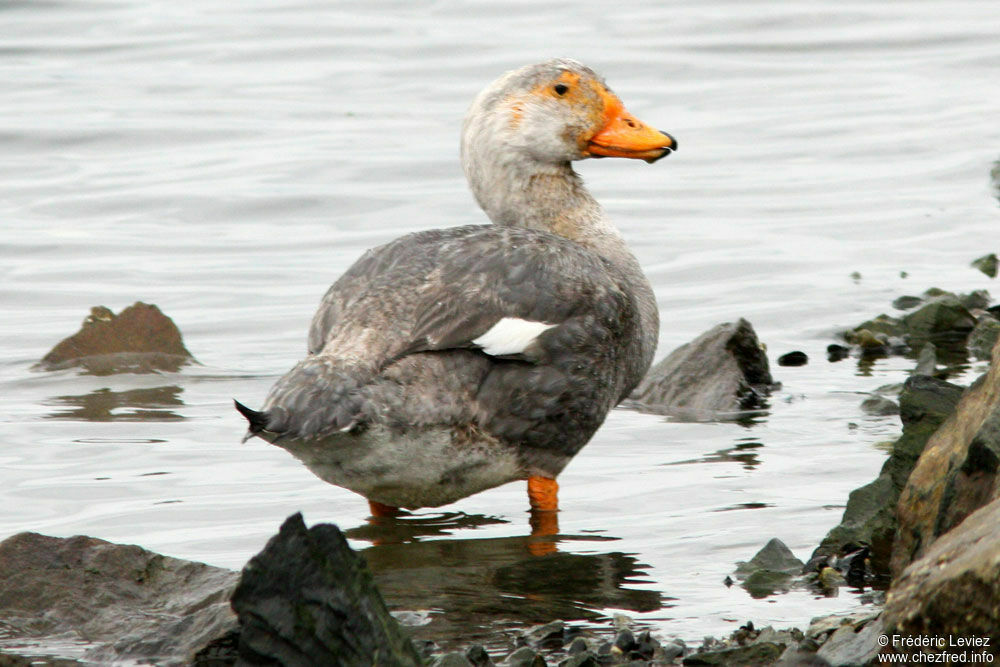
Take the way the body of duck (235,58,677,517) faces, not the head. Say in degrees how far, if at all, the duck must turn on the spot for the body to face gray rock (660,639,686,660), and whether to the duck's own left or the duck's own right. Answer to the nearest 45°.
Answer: approximately 90° to the duck's own right

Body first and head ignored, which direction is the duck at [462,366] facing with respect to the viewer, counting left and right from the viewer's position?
facing away from the viewer and to the right of the viewer

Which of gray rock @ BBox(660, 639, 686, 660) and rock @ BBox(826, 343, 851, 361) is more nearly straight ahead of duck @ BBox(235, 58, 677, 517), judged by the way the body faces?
the rock

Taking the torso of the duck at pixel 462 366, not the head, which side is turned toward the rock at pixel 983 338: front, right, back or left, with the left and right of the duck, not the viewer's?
front

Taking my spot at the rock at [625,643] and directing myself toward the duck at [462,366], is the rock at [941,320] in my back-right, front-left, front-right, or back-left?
front-right

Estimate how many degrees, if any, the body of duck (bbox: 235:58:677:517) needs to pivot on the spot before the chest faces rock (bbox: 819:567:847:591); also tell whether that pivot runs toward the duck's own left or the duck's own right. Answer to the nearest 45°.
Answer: approximately 90° to the duck's own right

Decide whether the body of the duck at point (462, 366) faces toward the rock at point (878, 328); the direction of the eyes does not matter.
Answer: yes

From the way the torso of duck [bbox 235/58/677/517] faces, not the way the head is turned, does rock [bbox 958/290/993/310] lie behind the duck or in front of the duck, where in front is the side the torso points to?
in front

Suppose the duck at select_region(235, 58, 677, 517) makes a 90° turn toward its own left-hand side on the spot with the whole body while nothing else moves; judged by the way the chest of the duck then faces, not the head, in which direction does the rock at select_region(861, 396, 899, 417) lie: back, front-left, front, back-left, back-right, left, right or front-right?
right

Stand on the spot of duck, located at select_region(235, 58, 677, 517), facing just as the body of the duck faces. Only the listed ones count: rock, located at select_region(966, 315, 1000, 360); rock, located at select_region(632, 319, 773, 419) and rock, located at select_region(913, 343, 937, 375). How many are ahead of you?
3

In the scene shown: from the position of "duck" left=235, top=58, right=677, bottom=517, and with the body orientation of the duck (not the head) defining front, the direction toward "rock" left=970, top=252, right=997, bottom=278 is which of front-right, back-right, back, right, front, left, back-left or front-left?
front

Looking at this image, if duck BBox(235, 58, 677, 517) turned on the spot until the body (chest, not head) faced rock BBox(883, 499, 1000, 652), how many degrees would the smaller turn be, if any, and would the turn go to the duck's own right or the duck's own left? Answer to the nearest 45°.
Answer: approximately 90° to the duck's own right

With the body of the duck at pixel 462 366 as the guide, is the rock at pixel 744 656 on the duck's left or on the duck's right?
on the duck's right
